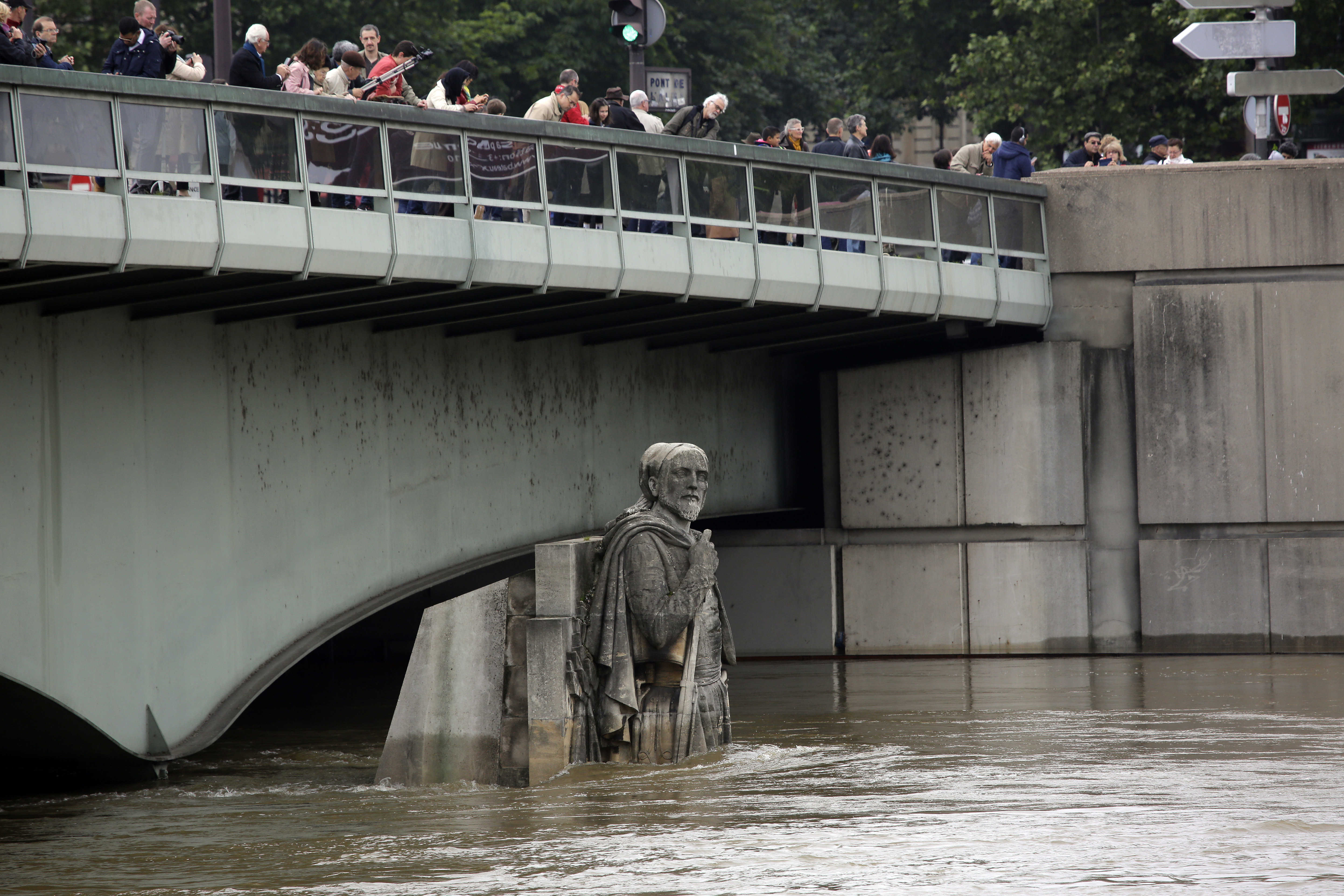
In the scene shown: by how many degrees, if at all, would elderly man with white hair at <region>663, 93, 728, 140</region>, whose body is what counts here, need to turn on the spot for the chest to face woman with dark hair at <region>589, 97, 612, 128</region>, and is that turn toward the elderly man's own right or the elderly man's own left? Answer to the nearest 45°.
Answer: approximately 90° to the elderly man's own right

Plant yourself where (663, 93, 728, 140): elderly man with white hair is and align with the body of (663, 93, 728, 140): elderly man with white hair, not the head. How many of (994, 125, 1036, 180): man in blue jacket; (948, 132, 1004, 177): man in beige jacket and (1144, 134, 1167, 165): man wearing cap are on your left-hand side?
3

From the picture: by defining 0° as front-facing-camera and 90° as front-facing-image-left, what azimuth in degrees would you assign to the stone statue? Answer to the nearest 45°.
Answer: approximately 315°

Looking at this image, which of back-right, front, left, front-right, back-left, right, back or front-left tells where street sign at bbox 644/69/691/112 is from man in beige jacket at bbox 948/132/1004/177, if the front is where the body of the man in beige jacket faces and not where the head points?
back-right

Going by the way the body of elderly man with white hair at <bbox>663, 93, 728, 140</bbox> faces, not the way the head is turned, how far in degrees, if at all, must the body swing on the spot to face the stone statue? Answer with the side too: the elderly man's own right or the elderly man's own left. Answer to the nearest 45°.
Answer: approximately 45° to the elderly man's own right

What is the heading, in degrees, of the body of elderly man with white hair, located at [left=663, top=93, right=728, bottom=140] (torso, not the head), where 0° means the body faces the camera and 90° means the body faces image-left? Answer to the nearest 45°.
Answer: approximately 315°

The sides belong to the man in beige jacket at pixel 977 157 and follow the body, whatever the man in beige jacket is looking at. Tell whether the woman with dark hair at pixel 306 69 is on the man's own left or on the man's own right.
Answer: on the man's own right

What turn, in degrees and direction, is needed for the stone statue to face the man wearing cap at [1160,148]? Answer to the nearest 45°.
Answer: approximately 90° to its left

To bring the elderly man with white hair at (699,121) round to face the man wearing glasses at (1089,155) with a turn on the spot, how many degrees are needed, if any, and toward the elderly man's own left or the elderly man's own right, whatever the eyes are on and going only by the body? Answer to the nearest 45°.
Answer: approximately 90° to the elderly man's own left

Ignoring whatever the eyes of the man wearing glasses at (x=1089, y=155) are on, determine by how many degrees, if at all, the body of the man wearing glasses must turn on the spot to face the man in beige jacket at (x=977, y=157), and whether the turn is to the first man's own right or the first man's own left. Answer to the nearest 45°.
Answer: approximately 90° to the first man's own right

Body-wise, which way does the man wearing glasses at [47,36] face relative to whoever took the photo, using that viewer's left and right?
facing the viewer and to the right of the viewer

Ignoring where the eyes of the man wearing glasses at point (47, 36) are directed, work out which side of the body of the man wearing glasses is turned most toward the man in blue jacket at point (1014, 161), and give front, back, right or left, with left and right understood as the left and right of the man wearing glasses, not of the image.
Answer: left
